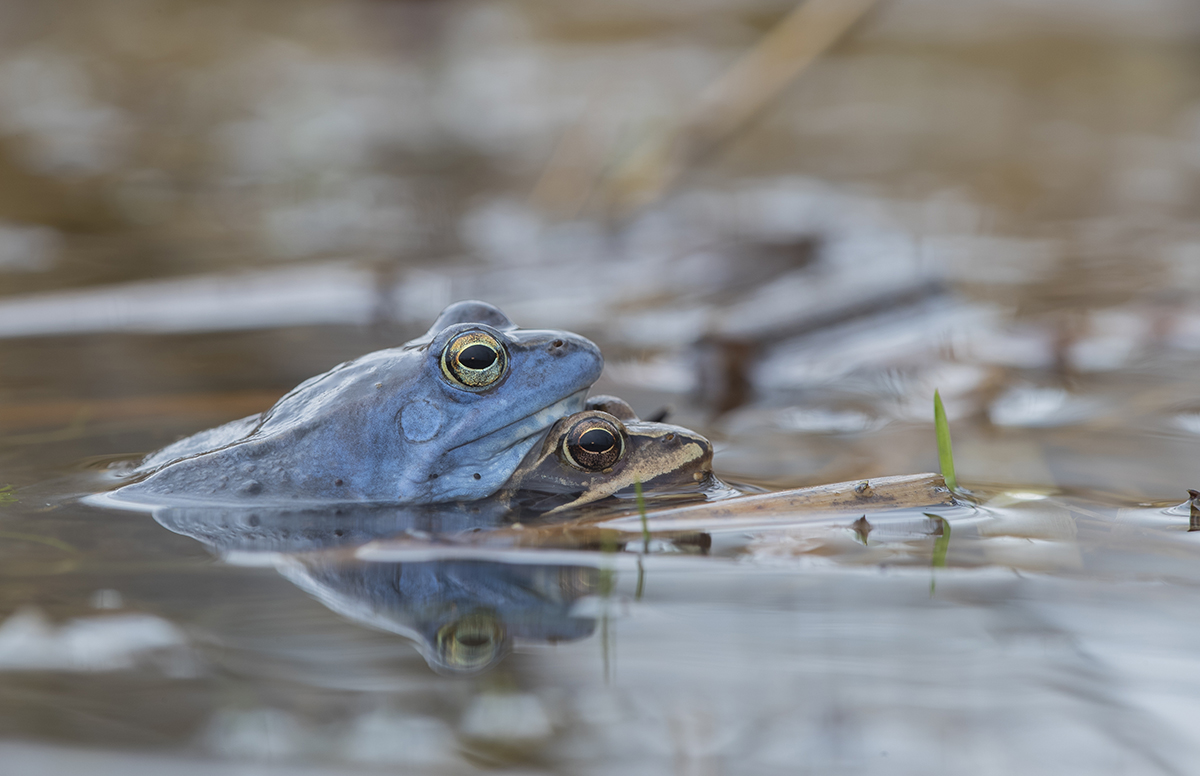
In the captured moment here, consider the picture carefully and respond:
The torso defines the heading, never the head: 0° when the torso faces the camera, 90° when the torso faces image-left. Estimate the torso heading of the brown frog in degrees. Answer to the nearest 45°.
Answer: approximately 270°

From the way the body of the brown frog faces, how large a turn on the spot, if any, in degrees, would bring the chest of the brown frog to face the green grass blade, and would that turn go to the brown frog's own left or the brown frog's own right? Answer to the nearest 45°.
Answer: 0° — it already faces it

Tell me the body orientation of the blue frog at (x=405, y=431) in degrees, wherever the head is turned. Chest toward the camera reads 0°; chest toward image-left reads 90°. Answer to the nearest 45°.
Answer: approximately 270°
